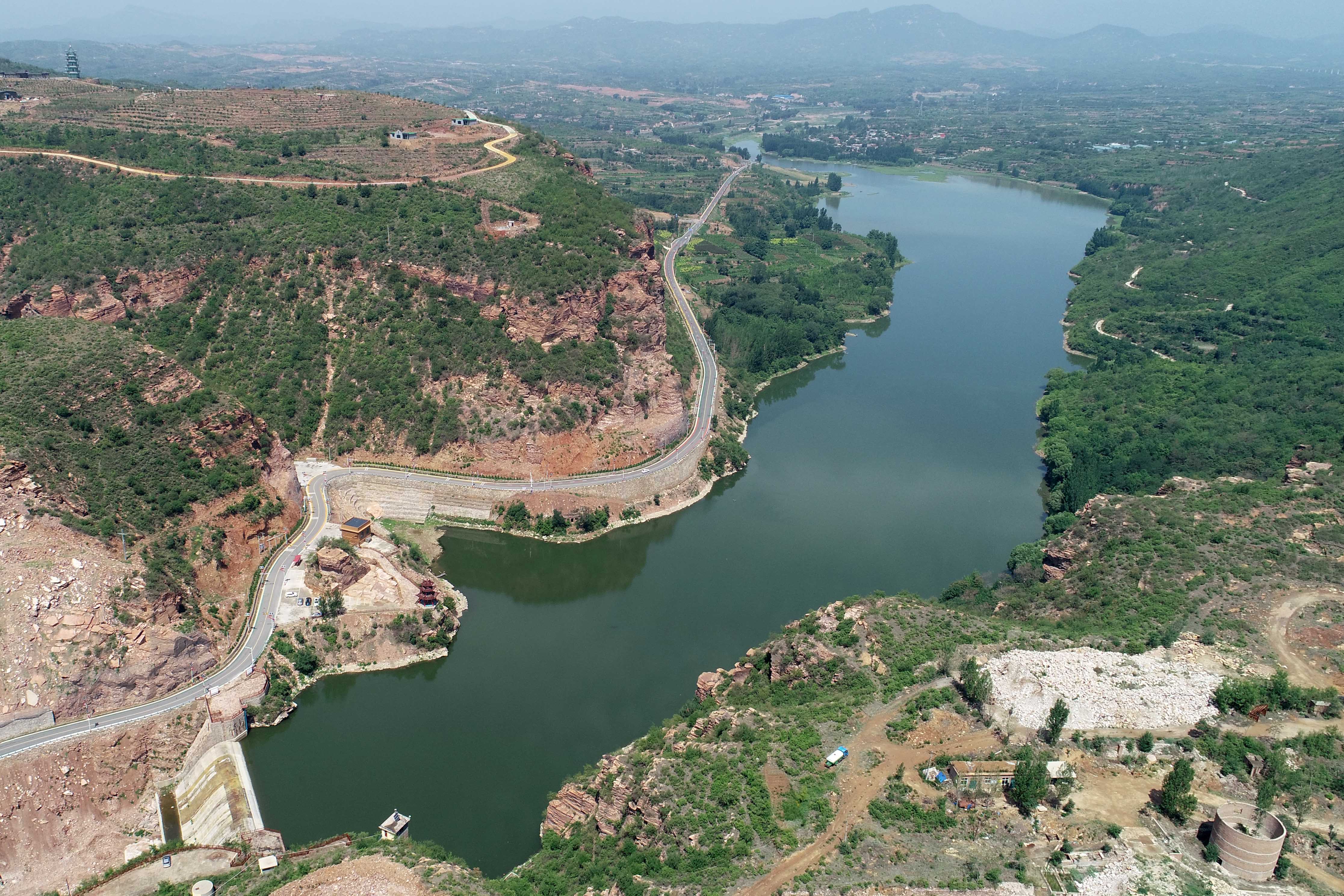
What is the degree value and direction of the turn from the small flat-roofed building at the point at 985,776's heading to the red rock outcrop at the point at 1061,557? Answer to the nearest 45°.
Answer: approximately 180°

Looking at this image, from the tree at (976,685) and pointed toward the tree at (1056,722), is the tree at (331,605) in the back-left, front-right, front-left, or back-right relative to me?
back-right

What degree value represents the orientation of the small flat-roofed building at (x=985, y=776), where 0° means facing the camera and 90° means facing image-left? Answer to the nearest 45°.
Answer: approximately 0°

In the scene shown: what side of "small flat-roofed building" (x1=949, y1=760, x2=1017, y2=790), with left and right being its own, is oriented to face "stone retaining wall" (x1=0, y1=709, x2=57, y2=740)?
right

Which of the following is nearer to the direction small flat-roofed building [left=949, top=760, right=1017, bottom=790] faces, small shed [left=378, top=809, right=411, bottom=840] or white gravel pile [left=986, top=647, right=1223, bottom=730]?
the small shed

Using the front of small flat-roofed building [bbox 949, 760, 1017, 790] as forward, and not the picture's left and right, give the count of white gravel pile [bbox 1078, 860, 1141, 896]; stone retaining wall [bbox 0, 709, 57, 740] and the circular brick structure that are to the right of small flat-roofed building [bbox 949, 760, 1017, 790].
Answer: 1

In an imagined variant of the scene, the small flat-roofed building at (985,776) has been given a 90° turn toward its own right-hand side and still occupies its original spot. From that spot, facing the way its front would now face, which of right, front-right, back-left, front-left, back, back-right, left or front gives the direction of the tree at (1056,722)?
back-right

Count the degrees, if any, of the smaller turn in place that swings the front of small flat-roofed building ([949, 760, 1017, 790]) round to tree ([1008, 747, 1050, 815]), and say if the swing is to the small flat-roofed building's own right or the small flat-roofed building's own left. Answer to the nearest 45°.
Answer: approximately 45° to the small flat-roofed building's own left

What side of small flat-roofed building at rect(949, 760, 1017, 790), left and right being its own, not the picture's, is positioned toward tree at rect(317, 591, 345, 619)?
right

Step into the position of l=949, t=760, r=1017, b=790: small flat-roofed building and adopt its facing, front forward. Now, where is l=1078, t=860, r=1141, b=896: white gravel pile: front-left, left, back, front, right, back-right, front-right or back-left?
front-left

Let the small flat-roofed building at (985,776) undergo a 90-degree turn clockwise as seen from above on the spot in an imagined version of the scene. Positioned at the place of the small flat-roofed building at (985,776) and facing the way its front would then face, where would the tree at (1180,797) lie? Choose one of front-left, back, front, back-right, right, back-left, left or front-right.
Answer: back

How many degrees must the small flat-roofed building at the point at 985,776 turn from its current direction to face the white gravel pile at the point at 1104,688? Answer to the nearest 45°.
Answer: approximately 135° to its left

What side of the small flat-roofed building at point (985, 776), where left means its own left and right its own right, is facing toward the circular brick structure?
left
